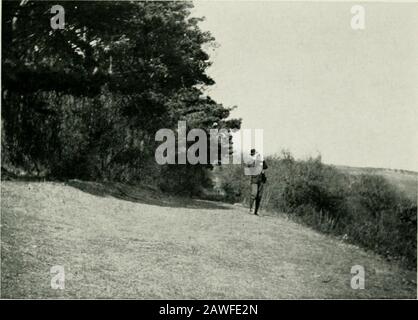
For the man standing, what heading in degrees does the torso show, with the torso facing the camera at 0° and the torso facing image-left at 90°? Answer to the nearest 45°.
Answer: approximately 45°
